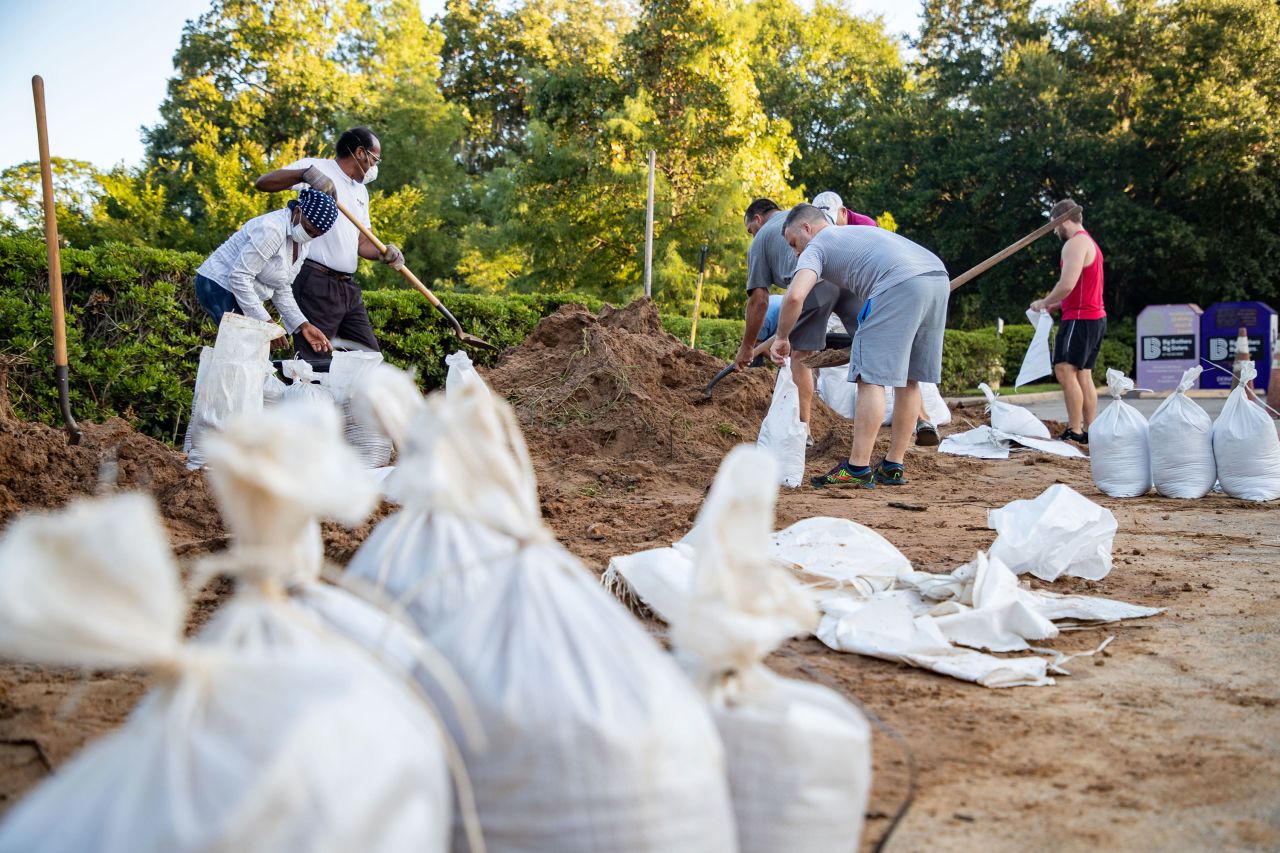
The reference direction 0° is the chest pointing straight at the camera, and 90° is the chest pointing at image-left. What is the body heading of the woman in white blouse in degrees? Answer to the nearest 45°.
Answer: approximately 315°

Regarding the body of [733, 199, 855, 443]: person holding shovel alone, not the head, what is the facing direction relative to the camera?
to the viewer's left

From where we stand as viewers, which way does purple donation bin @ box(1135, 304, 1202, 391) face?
facing the viewer

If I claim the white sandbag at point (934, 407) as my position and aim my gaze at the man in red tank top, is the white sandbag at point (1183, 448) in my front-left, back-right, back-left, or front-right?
front-right

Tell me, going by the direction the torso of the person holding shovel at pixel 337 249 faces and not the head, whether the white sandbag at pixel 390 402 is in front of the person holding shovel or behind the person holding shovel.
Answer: in front

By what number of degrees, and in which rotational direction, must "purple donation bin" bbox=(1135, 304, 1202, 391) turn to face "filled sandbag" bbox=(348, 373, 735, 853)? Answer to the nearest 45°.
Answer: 0° — it already faces it

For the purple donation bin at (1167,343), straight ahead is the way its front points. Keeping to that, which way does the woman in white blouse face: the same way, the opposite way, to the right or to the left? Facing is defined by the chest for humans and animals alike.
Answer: to the left

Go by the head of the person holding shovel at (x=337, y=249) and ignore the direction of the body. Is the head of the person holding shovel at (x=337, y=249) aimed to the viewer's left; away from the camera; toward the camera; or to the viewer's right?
to the viewer's right

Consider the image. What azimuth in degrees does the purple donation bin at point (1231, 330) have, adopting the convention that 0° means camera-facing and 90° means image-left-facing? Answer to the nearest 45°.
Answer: approximately 0°

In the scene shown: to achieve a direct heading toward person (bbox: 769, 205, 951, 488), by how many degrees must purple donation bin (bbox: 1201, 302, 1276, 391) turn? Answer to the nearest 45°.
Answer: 0° — it already faces them

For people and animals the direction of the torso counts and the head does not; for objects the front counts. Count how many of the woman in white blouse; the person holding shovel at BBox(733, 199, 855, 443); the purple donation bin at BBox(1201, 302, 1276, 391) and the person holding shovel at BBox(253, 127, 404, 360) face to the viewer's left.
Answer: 1

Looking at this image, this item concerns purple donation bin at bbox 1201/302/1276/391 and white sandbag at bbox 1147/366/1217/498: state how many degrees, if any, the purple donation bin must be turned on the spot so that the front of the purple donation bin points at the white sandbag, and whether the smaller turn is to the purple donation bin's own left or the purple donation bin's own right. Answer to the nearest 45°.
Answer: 0° — it already faces it
